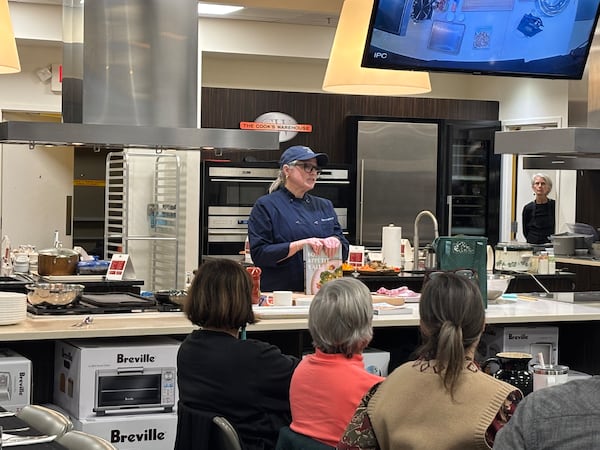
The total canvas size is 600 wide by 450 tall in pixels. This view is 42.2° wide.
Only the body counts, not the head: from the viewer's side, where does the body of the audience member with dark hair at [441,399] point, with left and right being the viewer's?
facing away from the viewer

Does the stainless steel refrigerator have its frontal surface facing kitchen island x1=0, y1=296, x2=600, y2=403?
yes

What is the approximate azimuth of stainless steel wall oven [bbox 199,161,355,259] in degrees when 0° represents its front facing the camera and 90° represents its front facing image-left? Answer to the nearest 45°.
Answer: approximately 0°

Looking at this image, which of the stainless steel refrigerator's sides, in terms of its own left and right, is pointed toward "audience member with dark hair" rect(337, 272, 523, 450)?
front

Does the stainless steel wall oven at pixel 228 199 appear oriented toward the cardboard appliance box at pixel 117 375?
yes

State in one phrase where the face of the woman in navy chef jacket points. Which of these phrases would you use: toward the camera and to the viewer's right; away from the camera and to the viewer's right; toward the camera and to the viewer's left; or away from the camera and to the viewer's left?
toward the camera and to the viewer's right

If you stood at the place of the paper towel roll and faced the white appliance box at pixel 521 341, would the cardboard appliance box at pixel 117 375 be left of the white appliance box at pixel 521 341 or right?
right

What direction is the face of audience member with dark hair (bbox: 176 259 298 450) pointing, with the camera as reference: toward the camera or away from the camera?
away from the camera

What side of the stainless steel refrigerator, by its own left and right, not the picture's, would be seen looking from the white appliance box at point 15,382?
front
